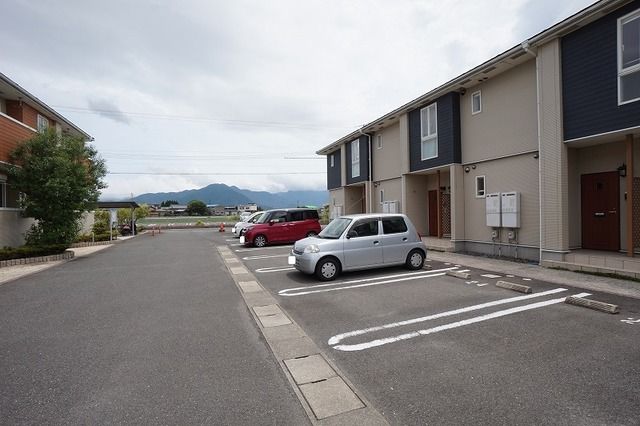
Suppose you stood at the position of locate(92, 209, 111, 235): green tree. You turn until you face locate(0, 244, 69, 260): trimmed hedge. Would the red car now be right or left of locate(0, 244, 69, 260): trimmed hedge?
left

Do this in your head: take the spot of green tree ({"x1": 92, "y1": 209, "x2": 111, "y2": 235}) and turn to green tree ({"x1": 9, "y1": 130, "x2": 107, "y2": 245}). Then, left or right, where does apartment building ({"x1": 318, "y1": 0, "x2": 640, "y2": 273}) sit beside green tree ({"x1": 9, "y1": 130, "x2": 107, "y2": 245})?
left

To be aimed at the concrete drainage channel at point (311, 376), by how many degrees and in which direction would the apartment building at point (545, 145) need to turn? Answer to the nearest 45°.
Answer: approximately 45° to its left

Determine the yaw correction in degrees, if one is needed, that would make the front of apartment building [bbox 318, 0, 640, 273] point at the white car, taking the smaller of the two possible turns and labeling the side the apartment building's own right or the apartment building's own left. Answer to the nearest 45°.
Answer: approximately 45° to the apartment building's own right

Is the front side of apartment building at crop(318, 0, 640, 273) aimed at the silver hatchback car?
yes

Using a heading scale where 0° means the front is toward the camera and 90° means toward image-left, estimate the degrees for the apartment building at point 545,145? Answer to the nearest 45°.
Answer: approximately 45°

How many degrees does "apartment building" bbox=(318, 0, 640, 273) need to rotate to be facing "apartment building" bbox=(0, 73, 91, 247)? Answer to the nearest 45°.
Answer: approximately 45° to its right

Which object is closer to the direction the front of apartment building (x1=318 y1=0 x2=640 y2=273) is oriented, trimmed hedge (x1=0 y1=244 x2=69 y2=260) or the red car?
the trimmed hedge
